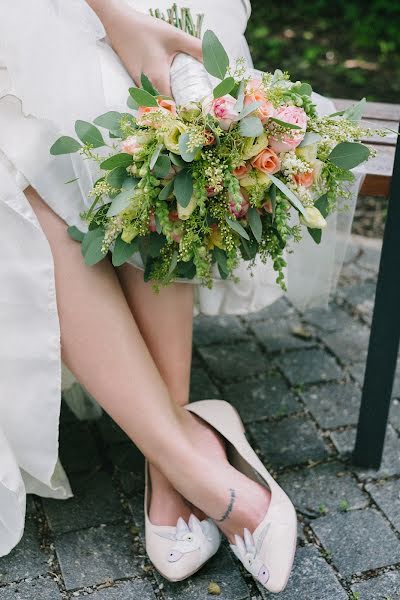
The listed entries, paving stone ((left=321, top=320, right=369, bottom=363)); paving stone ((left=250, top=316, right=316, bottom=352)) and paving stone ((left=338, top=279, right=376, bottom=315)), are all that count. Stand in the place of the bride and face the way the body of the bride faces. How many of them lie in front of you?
0

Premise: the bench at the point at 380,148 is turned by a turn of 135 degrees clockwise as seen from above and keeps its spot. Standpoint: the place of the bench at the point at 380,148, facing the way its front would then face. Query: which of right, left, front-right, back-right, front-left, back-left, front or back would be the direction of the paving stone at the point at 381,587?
back-left

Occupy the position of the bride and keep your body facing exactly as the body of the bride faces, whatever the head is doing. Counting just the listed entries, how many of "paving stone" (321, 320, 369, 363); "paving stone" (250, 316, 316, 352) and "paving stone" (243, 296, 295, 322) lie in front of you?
0

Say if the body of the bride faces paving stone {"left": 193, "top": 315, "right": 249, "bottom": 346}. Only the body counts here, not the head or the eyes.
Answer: no

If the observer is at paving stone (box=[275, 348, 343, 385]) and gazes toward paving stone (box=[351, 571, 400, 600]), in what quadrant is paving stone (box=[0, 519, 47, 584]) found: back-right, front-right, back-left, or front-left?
front-right

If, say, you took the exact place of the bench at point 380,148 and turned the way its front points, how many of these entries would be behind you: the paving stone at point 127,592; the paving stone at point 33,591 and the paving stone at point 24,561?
0

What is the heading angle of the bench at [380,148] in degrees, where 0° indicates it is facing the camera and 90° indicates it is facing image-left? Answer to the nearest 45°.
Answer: approximately 0°

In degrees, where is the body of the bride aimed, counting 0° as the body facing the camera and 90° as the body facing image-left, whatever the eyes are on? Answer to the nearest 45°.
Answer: approximately 0°
